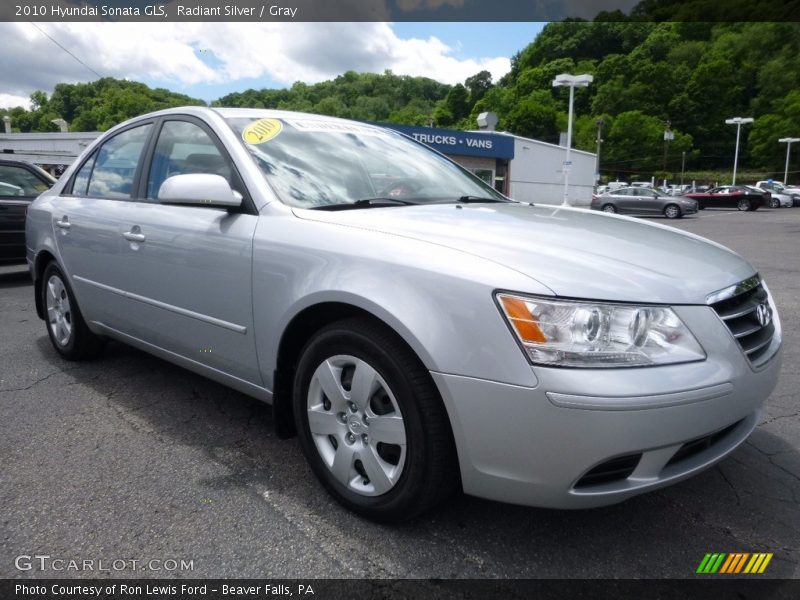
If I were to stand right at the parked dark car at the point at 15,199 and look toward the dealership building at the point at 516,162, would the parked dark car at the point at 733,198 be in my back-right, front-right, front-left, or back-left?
front-right

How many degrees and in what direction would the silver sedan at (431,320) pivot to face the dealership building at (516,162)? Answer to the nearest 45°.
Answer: approximately 135° to its left

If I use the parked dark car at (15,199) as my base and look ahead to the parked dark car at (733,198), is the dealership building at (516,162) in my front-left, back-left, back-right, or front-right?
front-left

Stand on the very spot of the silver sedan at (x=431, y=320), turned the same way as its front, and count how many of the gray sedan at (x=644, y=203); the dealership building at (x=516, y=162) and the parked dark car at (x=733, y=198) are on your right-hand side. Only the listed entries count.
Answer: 0

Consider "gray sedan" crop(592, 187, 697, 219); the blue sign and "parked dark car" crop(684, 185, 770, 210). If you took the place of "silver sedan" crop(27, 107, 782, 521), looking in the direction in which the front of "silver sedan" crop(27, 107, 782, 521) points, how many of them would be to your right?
0

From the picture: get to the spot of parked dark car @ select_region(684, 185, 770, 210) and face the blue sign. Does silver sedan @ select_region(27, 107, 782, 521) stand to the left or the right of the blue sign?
left

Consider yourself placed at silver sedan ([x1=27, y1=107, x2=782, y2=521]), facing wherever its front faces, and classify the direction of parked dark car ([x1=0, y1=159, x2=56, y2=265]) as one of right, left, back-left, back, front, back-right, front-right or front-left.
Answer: back

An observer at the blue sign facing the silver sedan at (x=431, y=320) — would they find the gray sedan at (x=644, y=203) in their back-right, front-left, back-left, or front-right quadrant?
front-left

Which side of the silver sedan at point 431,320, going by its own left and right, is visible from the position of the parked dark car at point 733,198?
left

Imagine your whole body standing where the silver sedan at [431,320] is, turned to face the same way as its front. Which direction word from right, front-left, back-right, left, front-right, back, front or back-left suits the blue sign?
back-left

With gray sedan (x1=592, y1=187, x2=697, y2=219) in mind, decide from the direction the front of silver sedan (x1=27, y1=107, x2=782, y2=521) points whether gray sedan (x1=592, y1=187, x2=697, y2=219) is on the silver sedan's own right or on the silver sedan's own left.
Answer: on the silver sedan's own left
